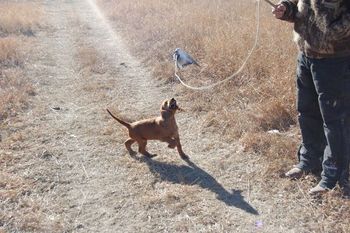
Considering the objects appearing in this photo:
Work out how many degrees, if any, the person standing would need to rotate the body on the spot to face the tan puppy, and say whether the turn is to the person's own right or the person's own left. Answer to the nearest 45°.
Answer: approximately 45° to the person's own right

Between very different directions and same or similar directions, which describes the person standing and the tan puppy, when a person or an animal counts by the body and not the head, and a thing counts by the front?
very different directions

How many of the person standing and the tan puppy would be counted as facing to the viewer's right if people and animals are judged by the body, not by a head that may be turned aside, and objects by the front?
1

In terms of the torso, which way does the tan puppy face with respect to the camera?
to the viewer's right

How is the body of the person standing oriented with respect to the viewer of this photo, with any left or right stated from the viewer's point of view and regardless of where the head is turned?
facing the viewer and to the left of the viewer
